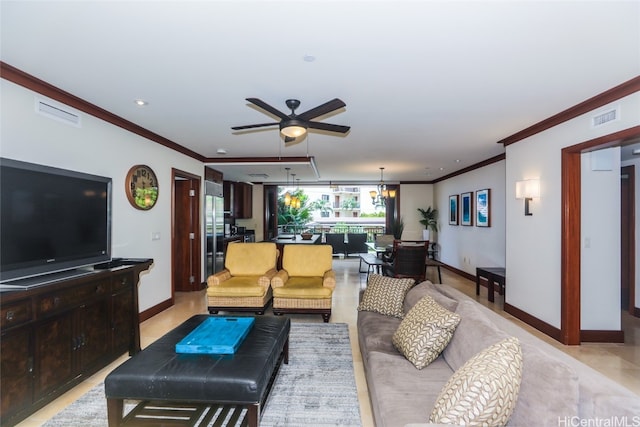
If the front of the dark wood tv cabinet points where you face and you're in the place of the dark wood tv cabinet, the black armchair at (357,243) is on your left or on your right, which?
on your left

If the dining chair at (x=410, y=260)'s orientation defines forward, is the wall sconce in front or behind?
behind

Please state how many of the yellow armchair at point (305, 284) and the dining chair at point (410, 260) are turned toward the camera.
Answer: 1

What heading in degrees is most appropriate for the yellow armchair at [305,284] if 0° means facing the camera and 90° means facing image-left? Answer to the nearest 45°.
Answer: approximately 0°

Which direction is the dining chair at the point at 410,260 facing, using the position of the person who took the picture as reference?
facing away from the viewer and to the left of the viewer
